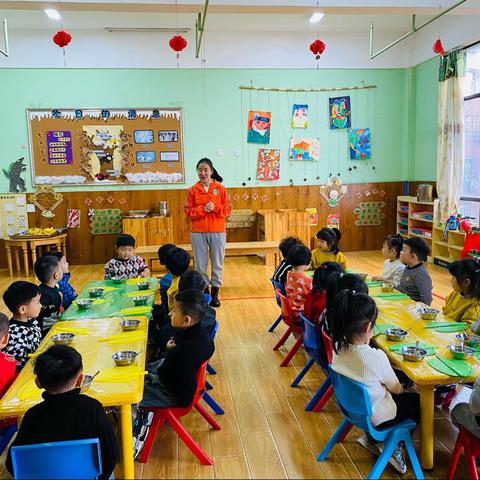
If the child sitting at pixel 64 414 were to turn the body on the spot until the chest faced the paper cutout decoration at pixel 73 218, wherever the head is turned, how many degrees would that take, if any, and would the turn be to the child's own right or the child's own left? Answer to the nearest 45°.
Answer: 0° — they already face it

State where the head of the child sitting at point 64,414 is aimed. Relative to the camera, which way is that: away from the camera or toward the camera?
away from the camera

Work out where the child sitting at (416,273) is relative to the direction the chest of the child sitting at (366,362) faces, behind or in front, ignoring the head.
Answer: in front

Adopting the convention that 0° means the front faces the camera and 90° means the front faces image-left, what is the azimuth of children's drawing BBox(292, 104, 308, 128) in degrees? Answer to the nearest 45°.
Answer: approximately 0°

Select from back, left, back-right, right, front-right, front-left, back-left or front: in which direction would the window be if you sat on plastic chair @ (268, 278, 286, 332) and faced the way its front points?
front-left

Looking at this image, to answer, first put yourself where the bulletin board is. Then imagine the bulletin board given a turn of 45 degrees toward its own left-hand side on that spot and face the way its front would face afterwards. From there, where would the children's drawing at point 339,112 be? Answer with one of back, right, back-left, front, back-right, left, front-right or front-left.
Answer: front-left

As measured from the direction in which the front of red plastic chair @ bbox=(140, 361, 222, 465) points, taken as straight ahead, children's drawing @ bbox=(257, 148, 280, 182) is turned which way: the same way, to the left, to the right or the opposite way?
to the left

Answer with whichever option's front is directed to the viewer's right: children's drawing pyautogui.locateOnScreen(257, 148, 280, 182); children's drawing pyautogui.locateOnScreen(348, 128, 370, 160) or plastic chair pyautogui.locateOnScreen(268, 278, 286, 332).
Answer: the plastic chair

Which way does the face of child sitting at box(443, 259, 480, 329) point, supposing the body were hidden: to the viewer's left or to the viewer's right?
to the viewer's left

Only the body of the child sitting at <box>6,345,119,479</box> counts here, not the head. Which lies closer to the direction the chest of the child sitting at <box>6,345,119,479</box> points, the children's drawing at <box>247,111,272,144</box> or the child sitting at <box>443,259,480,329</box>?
the children's drawing

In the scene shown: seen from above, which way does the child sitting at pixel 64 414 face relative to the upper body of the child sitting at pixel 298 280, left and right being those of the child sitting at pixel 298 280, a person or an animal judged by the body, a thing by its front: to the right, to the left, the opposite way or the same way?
to the left

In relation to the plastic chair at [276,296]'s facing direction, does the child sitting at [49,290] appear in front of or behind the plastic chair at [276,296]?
behind

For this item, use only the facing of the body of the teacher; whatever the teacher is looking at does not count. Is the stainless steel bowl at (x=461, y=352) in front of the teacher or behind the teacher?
in front

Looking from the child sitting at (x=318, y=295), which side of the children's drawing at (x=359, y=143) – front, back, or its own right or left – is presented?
front
